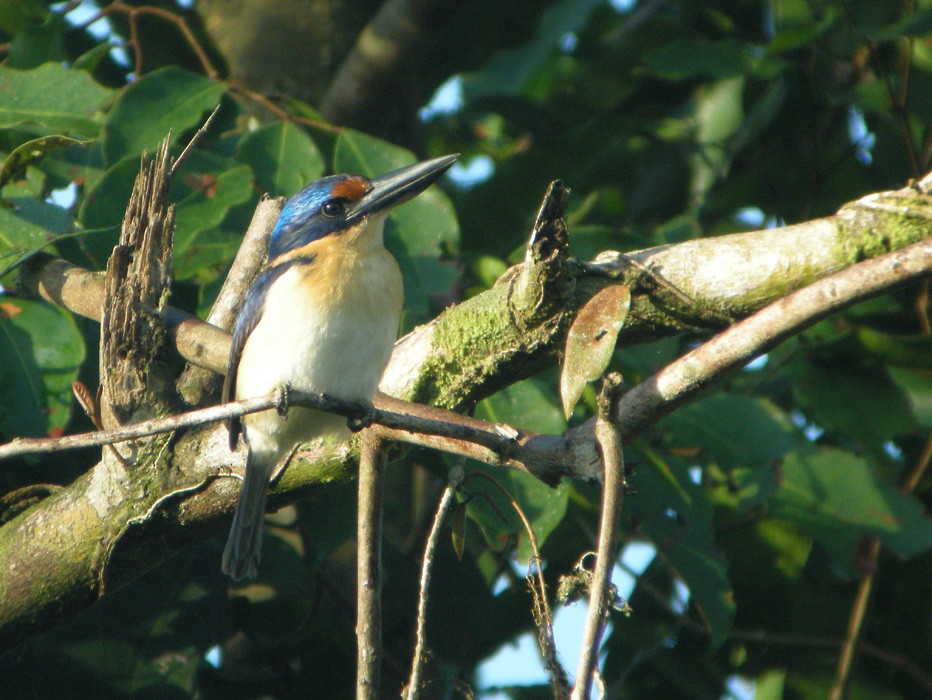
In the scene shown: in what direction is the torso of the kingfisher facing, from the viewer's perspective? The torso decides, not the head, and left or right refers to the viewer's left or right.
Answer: facing the viewer and to the right of the viewer

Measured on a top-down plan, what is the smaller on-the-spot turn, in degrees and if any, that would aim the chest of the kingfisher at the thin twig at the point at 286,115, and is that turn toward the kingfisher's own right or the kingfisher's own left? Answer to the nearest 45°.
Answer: approximately 135° to the kingfisher's own left

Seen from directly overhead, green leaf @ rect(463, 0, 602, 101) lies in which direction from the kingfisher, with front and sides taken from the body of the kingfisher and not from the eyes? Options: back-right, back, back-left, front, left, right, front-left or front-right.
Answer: left

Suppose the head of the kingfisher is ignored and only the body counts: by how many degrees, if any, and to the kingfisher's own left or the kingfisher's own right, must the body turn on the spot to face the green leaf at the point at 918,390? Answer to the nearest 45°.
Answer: approximately 45° to the kingfisher's own left

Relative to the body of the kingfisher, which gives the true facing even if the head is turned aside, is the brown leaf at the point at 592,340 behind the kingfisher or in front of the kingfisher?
in front

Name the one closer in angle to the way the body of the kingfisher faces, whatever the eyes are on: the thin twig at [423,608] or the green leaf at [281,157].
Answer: the thin twig
